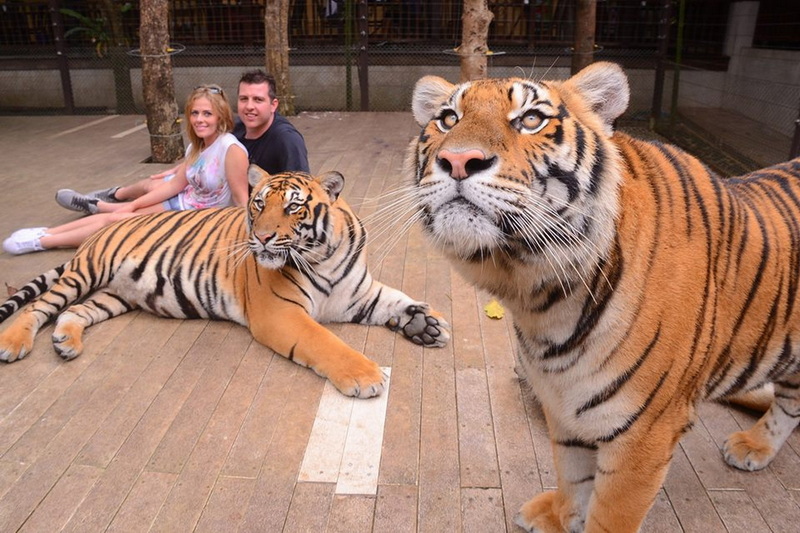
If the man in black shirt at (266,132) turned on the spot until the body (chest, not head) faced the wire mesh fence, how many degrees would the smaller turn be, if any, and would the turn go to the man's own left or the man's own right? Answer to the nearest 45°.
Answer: approximately 135° to the man's own right

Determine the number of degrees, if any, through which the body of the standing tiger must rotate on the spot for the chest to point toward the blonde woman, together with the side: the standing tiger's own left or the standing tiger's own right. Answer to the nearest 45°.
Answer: approximately 90° to the standing tiger's own right

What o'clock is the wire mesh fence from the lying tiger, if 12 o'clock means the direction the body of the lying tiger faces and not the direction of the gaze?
The wire mesh fence is roughly at 8 o'clock from the lying tiger.

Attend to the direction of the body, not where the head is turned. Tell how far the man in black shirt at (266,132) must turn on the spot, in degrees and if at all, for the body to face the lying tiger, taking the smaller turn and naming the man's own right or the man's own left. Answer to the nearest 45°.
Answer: approximately 45° to the man's own left

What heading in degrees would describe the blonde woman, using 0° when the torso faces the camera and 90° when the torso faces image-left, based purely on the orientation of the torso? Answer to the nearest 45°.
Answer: approximately 45°

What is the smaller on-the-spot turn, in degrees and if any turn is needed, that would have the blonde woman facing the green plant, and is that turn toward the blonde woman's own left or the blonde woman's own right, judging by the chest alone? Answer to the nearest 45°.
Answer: approximately 135° to the blonde woman's own right

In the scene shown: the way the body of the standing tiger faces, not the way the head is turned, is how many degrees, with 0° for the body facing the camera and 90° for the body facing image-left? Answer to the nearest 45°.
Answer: approximately 45°

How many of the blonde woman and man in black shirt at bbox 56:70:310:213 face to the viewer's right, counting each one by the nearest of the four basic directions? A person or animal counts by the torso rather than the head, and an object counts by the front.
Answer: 0

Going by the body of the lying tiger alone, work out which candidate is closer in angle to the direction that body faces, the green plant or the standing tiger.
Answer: the standing tiger

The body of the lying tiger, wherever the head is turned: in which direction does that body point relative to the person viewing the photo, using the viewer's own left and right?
facing the viewer and to the right of the viewer

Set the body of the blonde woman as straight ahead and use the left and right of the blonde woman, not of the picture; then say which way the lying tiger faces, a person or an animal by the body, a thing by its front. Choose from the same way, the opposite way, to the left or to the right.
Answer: to the left

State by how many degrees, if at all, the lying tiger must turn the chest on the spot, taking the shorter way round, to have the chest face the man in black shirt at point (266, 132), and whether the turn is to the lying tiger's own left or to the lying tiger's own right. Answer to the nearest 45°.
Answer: approximately 135° to the lying tiger's own left

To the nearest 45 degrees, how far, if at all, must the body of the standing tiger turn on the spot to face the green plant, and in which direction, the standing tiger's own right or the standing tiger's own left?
approximately 90° to the standing tiger's own right
